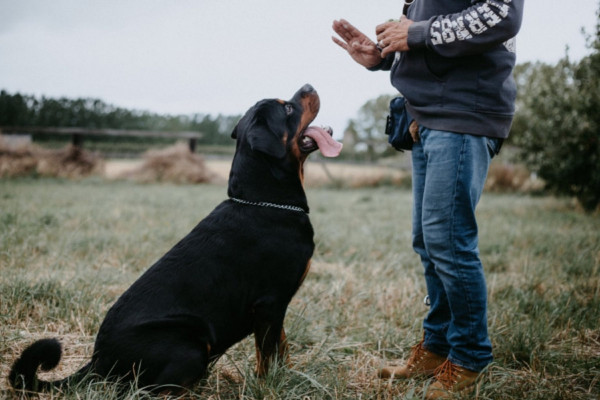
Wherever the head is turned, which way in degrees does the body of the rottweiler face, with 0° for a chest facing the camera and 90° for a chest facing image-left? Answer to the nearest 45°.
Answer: approximately 270°

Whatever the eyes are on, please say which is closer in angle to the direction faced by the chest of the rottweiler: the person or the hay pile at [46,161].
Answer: the person

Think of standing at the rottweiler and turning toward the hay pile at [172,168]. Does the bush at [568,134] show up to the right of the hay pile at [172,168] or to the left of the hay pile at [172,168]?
right

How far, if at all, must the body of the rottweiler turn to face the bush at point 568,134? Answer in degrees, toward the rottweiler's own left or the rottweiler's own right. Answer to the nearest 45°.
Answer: approximately 45° to the rottweiler's own left

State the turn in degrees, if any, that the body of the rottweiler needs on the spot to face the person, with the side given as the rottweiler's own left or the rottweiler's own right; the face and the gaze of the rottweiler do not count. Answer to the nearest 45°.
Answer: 0° — it already faces them

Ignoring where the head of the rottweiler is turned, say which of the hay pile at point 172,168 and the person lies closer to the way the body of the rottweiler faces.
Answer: the person

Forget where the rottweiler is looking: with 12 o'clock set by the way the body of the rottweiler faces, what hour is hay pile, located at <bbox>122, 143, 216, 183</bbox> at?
The hay pile is roughly at 9 o'clock from the rottweiler.

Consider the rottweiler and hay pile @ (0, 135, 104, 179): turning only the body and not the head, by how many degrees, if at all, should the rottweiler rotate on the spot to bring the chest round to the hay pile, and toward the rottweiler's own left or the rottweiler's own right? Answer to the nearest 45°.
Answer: approximately 90° to the rottweiler's own left
